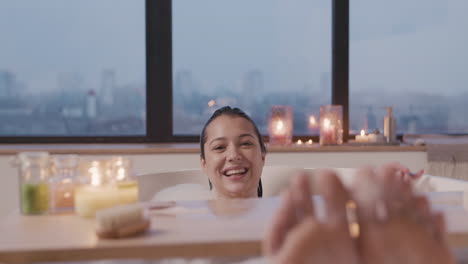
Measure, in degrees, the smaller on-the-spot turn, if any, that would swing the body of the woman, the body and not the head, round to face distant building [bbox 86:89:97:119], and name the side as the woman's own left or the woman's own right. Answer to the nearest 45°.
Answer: approximately 135° to the woman's own right

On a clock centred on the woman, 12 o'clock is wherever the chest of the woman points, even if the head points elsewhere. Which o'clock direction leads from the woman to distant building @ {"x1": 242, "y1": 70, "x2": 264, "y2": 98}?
The distant building is roughly at 6 o'clock from the woman.

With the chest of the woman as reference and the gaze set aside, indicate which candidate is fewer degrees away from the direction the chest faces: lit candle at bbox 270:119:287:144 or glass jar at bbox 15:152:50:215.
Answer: the glass jar

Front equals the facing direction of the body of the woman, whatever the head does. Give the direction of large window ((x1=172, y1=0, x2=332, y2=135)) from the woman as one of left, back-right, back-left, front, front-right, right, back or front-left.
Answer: back

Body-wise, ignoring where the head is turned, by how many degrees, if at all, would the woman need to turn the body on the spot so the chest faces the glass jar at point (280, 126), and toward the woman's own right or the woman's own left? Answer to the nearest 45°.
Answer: approximately 180°

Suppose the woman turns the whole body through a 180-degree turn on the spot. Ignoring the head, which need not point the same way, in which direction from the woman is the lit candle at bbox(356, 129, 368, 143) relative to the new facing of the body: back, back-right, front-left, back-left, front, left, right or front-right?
front-right

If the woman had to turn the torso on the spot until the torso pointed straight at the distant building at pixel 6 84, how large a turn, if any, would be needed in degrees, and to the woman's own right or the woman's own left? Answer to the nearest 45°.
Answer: approximately 135° to the woman's own right

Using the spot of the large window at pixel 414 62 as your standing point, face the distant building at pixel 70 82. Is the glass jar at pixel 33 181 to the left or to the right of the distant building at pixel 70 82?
left

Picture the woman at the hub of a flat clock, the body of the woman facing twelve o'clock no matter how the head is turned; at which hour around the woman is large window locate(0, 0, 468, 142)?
The large window is roughly at 6 o'clock from the woman.

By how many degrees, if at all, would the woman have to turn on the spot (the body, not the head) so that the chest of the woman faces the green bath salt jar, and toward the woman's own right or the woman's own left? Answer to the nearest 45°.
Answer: approximately 45° to the woman's own right

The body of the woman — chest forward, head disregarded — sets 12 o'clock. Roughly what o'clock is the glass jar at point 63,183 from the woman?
The glass jar is roughly at 1 o'clock from the woman.

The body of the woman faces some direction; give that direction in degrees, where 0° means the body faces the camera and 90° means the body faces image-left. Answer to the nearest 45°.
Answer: approximately 0°
